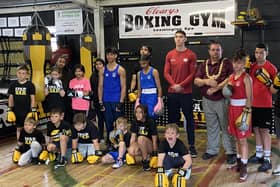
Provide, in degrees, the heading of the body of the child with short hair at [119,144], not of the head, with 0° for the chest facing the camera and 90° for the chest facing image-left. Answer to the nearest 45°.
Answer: approximately 0°

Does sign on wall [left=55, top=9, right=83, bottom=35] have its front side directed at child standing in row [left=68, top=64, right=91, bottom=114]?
yes

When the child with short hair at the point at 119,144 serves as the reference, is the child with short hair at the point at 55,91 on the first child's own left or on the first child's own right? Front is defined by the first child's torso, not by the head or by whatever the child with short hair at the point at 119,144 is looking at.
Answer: on the first child's own right

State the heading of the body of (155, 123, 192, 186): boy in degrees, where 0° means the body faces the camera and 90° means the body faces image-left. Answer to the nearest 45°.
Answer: approximately 0°

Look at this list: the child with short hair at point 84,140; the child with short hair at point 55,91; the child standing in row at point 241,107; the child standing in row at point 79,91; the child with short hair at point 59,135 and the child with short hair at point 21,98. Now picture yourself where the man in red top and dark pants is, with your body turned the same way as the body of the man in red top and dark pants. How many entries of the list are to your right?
5
